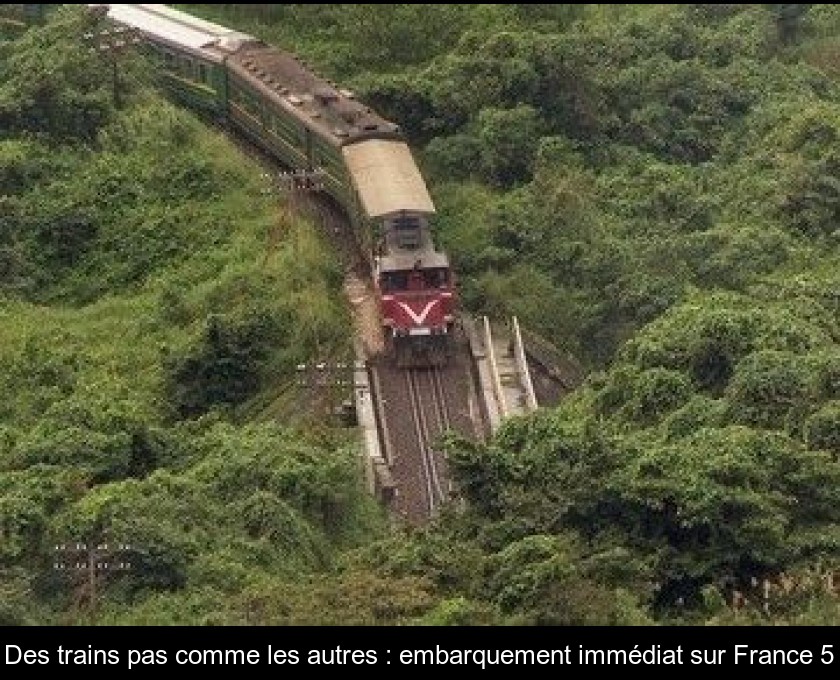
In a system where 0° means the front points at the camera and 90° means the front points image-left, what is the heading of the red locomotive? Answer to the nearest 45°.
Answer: approximately 0°

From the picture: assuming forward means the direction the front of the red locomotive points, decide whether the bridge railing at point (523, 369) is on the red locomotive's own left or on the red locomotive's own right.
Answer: on the red locomotive's own left
